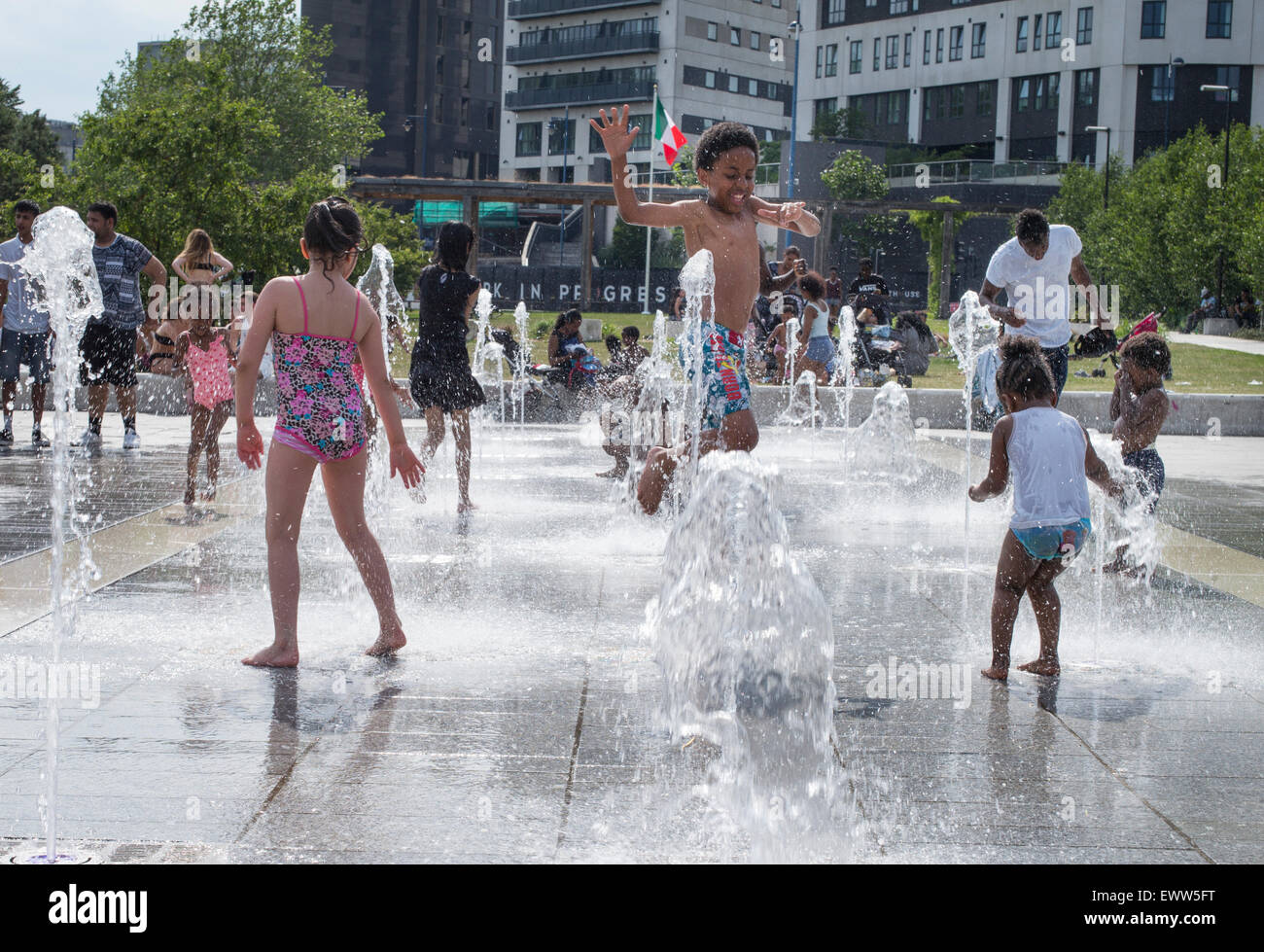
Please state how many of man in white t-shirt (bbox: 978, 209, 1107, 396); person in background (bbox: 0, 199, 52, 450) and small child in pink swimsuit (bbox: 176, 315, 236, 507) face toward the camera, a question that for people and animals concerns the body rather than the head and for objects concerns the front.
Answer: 3

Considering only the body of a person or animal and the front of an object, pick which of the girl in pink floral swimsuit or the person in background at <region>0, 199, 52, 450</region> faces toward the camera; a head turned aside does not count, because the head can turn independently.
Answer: the person in background

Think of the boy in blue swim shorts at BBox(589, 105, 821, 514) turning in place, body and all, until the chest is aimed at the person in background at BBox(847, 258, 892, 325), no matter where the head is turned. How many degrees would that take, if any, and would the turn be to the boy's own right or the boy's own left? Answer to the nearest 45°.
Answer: approximately 135° to the boy's own left

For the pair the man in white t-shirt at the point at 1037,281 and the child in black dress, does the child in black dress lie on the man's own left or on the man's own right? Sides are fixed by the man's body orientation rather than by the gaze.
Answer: on the man's own right

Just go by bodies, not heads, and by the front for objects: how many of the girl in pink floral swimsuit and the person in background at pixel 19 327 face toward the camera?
1

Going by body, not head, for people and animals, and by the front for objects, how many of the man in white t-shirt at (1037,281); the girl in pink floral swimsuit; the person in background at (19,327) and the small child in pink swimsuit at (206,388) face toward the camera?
3

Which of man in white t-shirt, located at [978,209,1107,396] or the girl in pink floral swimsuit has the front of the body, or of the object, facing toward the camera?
the man in white t-shirt

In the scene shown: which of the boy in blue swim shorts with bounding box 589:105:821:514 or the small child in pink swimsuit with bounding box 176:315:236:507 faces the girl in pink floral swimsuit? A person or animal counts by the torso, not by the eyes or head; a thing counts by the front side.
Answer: the small child in pink swimsuit

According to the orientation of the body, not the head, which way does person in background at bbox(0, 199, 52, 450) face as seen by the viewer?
toward the camera

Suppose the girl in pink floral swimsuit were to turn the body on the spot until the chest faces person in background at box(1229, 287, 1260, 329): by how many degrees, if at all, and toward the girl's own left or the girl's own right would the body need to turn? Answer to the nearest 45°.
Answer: approximately 90° to the girl's own right

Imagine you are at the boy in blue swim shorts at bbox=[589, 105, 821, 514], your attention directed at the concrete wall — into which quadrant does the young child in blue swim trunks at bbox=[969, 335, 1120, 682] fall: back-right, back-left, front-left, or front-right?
back-right

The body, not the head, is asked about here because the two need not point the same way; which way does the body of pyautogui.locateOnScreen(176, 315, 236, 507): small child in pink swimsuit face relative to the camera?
toward the camera

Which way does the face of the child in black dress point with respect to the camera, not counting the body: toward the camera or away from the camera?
away from the camera

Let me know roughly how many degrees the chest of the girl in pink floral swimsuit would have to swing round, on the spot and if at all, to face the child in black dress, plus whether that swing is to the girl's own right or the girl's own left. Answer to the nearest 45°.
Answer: approximately 45° to the girl's own right

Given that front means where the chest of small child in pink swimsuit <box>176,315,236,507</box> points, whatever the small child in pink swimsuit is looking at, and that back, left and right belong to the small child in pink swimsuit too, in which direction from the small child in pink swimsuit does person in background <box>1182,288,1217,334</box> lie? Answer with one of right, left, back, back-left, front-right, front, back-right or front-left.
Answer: back-left
